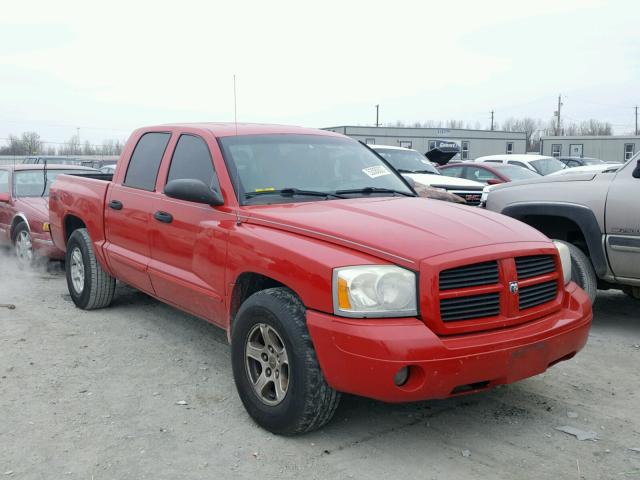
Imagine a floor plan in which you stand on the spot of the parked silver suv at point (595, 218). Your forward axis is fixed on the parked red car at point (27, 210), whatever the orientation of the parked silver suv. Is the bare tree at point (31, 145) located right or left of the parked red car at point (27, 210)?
right

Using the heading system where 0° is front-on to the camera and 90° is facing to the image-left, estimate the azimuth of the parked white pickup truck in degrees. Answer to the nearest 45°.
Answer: approximately 315°

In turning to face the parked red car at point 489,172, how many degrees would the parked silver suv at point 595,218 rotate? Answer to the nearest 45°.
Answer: approximately 90° to its right

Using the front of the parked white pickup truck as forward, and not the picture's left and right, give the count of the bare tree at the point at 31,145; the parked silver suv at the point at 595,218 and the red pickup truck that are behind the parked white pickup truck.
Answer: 1

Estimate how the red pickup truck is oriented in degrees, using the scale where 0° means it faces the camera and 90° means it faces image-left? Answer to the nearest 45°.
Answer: approximately 315°

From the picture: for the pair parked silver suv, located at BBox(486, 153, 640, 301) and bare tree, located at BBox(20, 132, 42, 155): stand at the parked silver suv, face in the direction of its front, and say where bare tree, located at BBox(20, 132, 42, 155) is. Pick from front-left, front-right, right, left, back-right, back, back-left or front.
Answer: front-right

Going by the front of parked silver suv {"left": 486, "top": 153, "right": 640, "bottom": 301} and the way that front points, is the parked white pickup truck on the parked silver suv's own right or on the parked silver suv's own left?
on the parked silver suv's own right

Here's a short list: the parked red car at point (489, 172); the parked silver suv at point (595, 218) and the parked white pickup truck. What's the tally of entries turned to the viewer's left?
1

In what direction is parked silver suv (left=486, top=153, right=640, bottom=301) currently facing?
to the viewer's left

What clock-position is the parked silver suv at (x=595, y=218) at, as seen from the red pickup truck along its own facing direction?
The parked silver suv is roughly at 9 o'clock from the red pickup truck.
